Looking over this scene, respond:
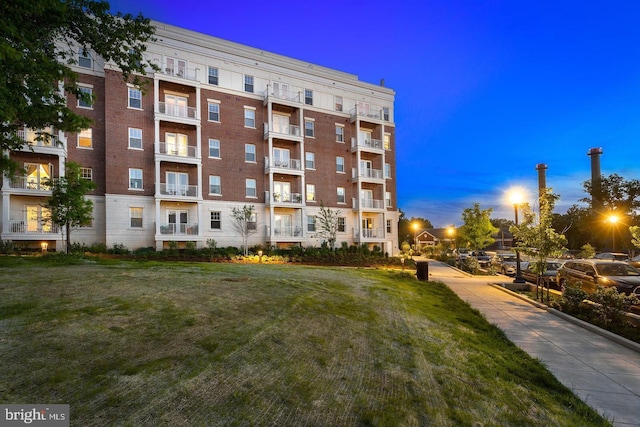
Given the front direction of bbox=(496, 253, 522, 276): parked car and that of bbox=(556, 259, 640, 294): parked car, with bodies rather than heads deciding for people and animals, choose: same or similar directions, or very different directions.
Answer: same or similar directions

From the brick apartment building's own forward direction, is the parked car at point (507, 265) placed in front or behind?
in front
